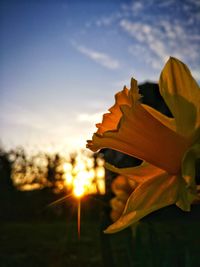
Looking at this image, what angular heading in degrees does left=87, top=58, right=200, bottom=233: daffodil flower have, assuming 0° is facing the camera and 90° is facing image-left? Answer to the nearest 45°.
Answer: approximately 90°
